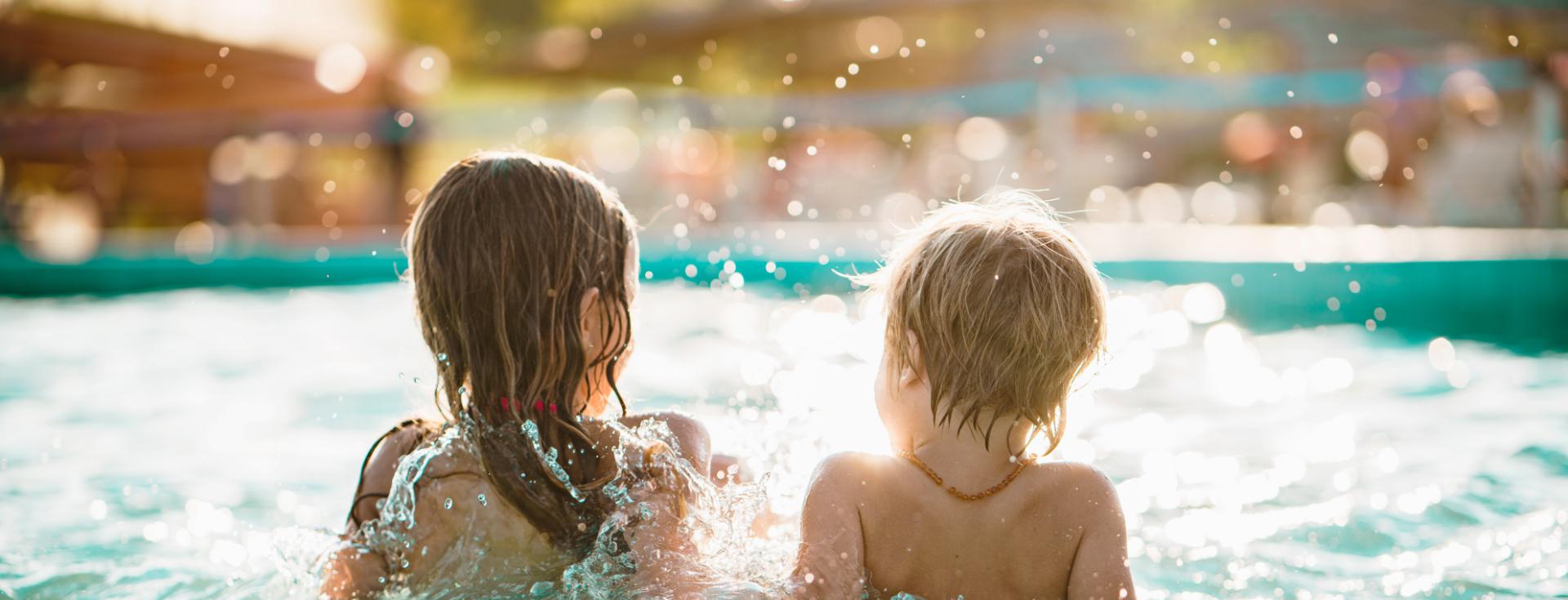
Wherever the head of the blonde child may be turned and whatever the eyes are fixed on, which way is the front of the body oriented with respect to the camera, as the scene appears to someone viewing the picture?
away from the camera

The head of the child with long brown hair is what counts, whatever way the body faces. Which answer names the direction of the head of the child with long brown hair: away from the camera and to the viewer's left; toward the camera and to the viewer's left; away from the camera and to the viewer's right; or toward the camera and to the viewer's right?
away from the camera and to the viewer's right

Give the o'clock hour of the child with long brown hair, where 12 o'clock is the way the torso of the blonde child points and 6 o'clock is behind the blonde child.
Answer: The child with long brown hair is roughly at 9 o'clock from the blonde child.
